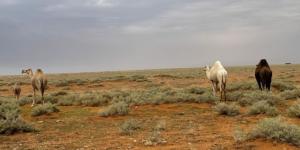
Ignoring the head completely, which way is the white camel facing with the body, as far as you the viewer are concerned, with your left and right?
facing away from the viewer and to the left of the viewer

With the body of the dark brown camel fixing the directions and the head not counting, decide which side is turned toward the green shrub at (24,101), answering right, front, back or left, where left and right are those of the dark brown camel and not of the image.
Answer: left

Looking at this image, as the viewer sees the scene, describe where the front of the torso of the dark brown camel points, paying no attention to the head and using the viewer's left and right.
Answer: facing away from the viewer
